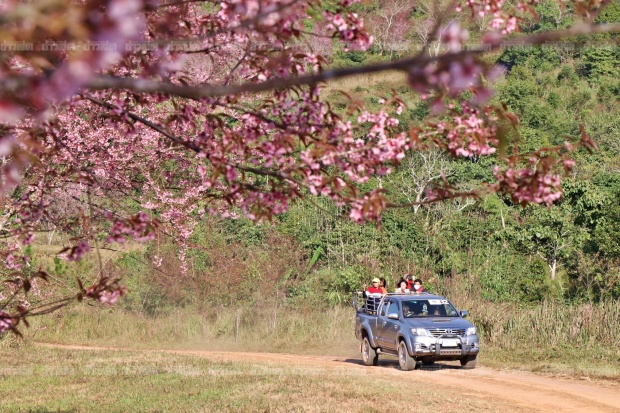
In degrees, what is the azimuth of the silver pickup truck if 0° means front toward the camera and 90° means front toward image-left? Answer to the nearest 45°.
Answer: approximately 315°
